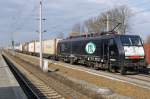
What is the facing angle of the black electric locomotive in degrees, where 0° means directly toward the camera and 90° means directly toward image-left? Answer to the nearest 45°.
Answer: approximately 315°
